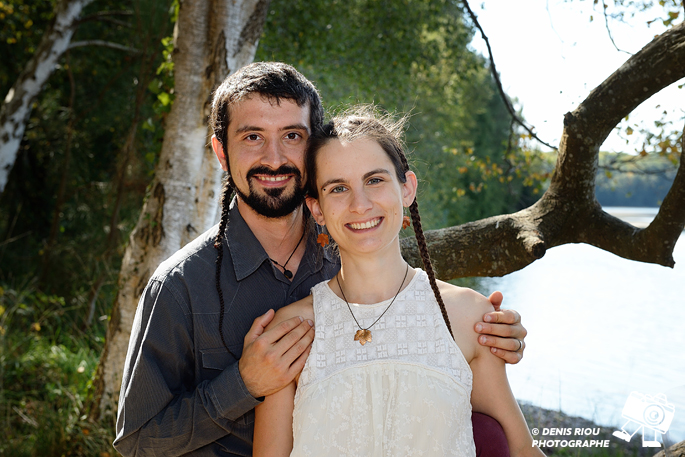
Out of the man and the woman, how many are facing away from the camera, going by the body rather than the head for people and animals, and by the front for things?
0

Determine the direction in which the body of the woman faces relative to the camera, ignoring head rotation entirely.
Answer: toward the camera

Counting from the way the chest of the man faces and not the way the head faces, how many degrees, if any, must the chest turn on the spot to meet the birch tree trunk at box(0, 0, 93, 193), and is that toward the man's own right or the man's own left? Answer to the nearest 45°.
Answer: approximately 180°

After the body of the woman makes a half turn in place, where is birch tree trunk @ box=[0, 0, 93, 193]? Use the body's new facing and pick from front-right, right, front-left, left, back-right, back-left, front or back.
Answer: front-left

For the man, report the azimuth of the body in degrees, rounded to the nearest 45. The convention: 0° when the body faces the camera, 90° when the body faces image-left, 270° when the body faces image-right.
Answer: approximately 315°

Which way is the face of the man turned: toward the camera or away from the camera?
toward the camera

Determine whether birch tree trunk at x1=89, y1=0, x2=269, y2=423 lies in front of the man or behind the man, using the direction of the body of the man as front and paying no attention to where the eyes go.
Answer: behind
